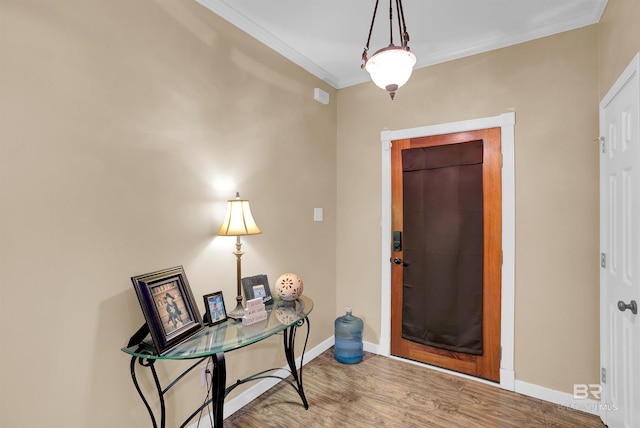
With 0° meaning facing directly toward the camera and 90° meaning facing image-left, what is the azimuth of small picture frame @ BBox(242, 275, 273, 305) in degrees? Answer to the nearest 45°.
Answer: approximately 0°

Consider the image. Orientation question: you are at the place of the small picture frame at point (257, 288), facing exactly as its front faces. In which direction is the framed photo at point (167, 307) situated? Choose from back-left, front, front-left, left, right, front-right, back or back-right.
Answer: front-right

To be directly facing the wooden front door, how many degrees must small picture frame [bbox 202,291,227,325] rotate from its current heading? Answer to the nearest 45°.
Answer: approximately 45° to its left

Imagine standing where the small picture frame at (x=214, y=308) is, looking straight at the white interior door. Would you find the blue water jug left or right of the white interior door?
left

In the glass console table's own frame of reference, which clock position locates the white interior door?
The white interior door is roughly at 11 o'clock from the glass console table.

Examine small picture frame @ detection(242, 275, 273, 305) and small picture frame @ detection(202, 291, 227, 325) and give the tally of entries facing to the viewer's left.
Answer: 0

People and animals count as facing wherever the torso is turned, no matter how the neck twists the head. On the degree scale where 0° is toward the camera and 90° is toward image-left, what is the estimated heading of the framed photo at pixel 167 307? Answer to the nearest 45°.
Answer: approximately 315°

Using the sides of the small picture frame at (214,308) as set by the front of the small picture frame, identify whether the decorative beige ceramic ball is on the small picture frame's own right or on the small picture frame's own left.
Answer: on the small picture frame's own left
